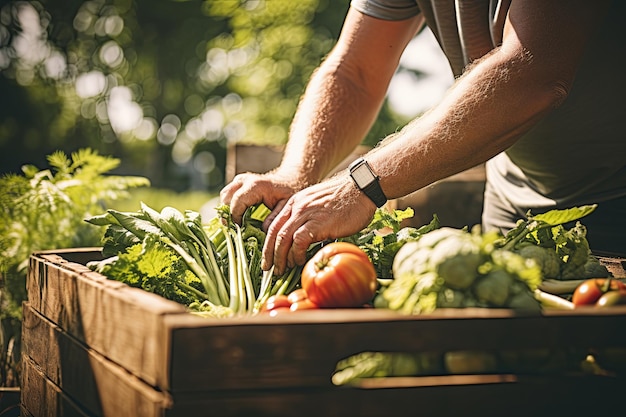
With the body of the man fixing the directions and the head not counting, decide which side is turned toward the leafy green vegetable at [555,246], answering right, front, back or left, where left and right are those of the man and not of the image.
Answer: left

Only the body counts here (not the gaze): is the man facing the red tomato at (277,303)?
yes

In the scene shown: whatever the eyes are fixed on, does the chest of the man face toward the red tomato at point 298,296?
yes

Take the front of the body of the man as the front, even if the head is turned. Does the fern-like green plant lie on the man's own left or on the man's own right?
on the man's own right

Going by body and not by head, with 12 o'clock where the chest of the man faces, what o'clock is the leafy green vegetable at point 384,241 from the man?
The leafy green vegetable is roughly at 12 o'clock from the man.
